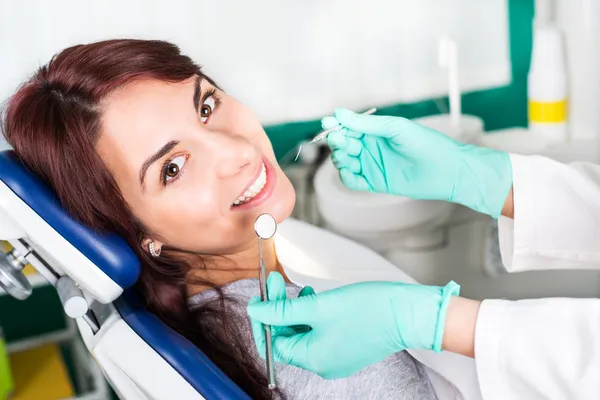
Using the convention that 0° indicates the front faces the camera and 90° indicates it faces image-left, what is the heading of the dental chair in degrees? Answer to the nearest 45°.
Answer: approximately 270°
